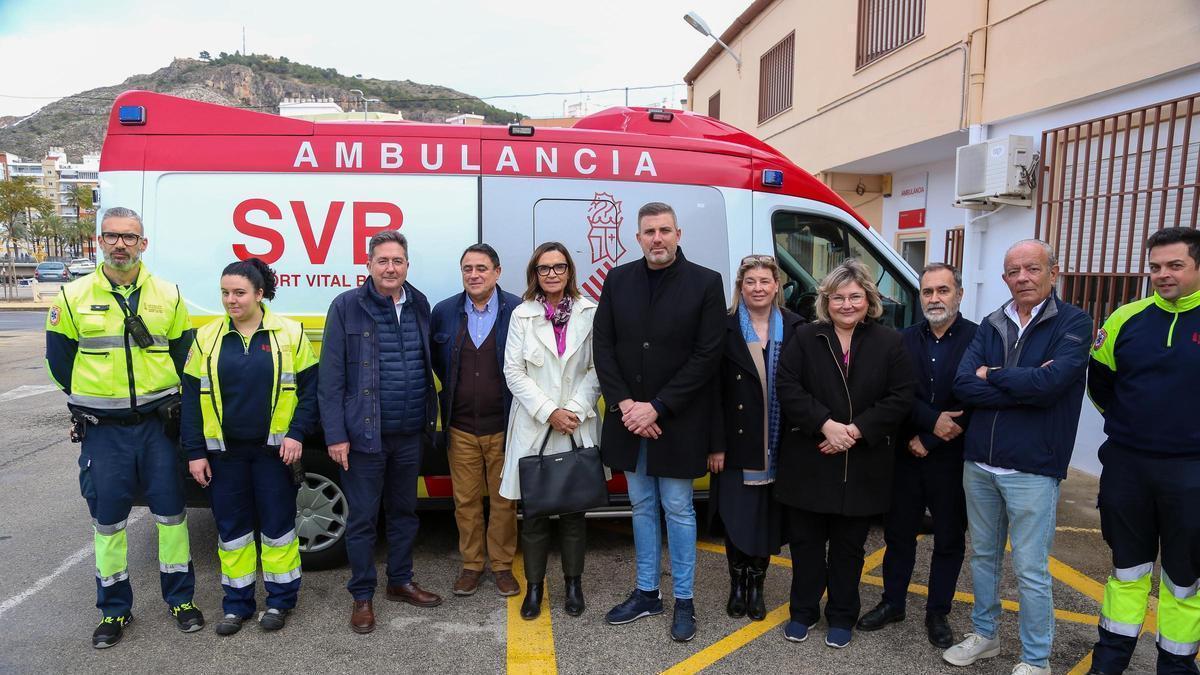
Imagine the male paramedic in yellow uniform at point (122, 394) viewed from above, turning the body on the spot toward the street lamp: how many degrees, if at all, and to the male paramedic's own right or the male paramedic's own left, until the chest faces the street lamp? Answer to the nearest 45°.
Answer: approximately 135° to the male paramedic's own left

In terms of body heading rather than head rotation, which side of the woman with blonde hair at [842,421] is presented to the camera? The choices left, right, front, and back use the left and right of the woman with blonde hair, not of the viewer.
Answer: front

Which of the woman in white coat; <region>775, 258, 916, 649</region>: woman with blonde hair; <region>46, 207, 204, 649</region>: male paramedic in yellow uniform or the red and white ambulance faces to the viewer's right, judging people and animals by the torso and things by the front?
the red and white ambulance

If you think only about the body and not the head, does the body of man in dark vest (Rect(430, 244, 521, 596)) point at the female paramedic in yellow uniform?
no

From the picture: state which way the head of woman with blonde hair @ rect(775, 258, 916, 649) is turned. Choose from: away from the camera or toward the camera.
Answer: toward the camera

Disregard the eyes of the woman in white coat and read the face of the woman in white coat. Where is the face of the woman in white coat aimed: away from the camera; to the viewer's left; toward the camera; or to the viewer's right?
toward the camera

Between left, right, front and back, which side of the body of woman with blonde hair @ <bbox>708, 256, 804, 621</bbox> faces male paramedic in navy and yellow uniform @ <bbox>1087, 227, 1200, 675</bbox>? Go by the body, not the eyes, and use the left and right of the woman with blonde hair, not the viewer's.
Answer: left

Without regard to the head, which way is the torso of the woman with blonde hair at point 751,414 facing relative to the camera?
toward the camera

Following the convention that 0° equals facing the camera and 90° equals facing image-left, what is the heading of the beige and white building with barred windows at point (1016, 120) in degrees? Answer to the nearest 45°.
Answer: approximately 45°

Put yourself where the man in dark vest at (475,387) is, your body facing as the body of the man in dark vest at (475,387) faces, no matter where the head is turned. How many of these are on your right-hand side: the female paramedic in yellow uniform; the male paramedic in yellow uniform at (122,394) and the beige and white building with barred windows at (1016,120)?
2

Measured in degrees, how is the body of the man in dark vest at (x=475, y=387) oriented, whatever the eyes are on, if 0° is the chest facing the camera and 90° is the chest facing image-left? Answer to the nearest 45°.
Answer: approximately 0°

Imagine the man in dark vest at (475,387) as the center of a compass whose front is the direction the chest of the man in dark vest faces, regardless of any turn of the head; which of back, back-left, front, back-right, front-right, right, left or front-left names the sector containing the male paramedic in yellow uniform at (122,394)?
right

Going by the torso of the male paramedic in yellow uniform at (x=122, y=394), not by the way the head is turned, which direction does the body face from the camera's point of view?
toward the camera

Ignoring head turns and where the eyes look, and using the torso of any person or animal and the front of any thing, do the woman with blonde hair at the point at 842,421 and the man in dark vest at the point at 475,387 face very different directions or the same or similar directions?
same or similar directions

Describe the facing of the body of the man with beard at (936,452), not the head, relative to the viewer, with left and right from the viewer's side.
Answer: facing the viewer

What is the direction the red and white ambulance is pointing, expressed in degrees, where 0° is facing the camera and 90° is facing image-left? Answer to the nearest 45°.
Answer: approximately 270°

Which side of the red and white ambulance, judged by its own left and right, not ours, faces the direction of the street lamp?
left

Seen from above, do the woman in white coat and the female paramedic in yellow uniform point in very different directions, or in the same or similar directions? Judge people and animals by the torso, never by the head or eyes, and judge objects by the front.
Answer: same or similar directions
